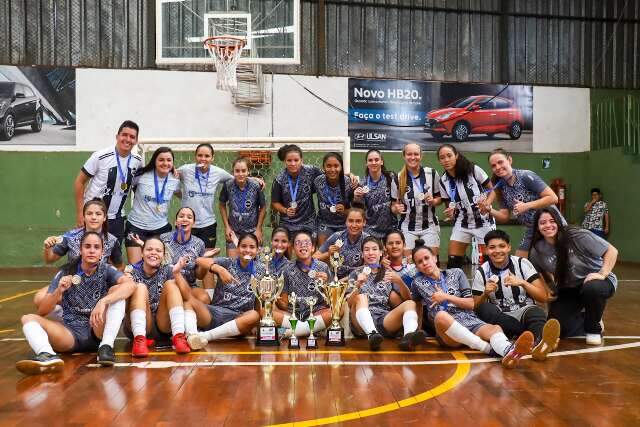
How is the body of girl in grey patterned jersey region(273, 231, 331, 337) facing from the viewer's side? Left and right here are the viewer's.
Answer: facing the viewer

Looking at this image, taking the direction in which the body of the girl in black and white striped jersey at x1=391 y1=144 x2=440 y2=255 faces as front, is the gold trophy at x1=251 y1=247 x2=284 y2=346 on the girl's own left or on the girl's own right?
on the girl's own right

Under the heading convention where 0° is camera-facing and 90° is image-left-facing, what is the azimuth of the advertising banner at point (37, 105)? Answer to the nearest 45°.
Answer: approximately 0°

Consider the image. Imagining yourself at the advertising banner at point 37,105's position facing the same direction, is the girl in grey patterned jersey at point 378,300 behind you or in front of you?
in front

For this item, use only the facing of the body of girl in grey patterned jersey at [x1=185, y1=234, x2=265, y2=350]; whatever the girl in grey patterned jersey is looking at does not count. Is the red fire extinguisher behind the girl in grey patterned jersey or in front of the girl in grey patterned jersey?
behind

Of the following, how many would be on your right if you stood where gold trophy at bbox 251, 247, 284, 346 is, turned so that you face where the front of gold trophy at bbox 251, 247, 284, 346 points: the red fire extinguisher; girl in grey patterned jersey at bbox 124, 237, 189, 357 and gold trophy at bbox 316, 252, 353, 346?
1

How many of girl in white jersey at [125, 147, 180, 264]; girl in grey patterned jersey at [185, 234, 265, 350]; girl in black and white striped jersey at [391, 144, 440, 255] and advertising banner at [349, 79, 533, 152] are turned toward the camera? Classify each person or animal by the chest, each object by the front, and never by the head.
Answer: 4

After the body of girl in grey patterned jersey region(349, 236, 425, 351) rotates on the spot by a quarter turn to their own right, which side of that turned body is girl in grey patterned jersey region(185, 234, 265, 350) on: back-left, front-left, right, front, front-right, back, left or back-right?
front

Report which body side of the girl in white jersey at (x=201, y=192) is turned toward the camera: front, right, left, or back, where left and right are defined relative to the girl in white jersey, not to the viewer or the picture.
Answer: front

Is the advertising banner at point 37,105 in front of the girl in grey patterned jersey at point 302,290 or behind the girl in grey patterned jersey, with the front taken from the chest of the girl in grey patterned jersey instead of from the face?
behind

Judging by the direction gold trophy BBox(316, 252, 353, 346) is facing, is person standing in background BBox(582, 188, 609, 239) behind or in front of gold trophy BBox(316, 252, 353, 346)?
behind

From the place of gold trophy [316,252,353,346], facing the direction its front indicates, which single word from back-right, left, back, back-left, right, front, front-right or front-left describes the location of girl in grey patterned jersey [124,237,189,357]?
right
